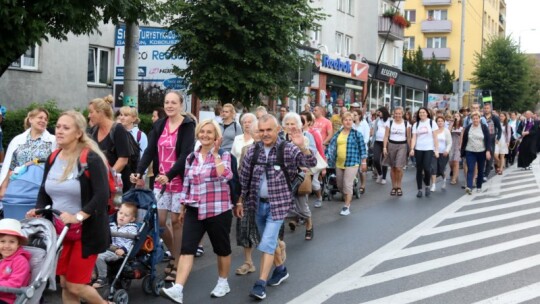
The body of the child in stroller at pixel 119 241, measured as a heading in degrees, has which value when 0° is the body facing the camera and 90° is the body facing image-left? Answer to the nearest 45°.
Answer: approximately 45°

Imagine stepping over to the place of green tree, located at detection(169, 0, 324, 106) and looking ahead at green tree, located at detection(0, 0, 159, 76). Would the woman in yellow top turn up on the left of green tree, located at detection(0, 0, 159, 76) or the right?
left

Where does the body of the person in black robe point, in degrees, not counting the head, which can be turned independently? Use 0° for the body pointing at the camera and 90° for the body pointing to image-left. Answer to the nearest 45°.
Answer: approximately 45°

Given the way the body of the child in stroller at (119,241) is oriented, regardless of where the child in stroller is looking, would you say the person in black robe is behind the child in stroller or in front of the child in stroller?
behind

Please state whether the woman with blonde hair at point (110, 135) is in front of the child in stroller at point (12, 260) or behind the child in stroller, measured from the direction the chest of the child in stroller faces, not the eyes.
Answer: behind

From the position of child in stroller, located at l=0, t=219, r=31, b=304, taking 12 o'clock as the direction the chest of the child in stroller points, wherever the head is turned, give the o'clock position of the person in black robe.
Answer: The person in black robe is roughly at 6 o'clock from the child in stroller.

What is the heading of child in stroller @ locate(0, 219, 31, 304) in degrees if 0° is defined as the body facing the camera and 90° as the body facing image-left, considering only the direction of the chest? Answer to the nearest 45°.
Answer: approximately 45°

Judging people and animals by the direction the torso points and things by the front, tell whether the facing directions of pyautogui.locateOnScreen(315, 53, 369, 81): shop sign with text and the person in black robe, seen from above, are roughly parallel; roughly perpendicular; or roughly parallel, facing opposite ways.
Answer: roughly perpendicular

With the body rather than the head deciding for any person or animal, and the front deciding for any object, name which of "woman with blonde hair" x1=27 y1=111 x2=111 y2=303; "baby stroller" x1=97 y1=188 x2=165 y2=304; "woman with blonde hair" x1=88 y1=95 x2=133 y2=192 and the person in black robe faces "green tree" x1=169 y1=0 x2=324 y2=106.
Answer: the person in black robe
